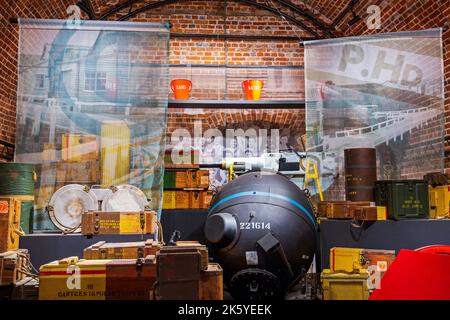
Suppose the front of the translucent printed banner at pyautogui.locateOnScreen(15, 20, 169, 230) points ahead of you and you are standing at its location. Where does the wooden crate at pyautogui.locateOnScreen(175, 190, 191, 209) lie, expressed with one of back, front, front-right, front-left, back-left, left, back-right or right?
back-left

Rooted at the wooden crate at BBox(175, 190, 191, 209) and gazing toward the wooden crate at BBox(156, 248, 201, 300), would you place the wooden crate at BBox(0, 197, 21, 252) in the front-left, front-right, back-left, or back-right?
front-right

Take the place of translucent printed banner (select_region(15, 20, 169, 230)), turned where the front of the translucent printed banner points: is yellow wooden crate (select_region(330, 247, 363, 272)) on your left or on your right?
on your left

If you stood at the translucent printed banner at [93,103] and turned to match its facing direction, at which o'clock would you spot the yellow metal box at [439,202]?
The yellow metal box is roughly at 10 o'clock from the translucent printed banner.

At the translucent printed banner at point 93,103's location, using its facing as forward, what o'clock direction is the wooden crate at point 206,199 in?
The wooden crate is roughly at 8 o'clock from the translucent printed banner.

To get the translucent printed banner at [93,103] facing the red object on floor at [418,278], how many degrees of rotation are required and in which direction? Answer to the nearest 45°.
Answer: approximately 45° to its left

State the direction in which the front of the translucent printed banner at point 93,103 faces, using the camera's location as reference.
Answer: facing the viewer

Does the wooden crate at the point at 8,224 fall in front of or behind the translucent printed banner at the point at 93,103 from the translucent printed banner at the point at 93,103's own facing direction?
in front

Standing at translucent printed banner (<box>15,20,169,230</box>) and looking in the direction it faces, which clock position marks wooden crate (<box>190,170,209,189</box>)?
The wooden crate is roughly at 8 o'clock from the translucent printed banner.

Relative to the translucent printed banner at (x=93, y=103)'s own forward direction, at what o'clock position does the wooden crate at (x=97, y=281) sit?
The wooden crate is roughly at 12 o'clock from the translucent printed banner.

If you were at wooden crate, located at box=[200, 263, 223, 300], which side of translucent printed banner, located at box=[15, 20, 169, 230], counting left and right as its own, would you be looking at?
front

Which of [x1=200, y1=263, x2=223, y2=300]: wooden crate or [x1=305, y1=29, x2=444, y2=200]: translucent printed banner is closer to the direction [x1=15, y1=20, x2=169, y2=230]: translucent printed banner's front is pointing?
the wooden crate

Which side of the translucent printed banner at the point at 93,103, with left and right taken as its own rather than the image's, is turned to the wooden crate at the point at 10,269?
front

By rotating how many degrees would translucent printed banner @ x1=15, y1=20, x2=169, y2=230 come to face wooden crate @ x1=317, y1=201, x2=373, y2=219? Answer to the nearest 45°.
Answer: approximately 45° to its left

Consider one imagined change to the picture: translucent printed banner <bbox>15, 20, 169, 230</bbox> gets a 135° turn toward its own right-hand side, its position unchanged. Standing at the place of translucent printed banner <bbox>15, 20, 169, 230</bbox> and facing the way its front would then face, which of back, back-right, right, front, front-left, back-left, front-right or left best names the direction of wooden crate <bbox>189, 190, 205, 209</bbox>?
right

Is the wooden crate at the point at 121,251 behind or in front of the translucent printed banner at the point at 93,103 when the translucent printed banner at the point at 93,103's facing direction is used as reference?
in front
